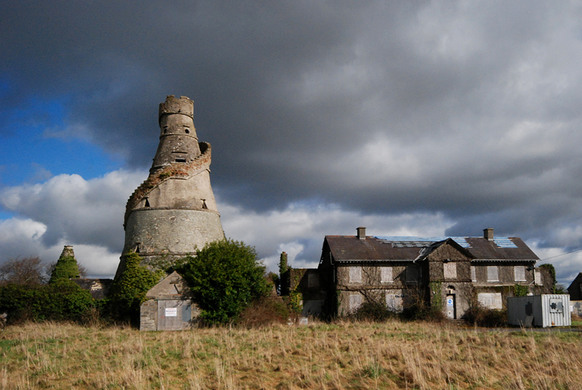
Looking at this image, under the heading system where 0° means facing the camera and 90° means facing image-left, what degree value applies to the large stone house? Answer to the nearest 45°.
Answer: approximately 0°

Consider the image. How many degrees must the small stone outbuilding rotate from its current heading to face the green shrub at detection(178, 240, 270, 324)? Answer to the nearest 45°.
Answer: approximately 90° to its left

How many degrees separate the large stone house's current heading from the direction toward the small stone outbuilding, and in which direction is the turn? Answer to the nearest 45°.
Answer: approximately 45° to its right

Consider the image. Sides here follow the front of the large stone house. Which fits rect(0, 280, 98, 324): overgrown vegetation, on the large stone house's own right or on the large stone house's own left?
on the large stone house's own right

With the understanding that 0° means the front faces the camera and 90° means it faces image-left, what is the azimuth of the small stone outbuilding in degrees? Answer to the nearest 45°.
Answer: approximately 0°

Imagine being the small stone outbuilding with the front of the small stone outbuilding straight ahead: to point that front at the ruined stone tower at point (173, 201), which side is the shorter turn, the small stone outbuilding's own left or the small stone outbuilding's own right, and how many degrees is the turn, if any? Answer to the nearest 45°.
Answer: approximately 180°

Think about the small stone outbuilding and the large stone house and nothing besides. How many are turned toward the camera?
2

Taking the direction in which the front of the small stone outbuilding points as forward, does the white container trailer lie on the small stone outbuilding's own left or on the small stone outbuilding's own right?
on the small stone outbuilding's own left
